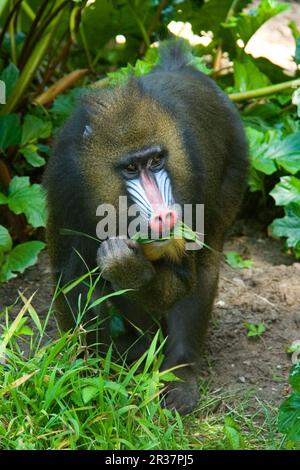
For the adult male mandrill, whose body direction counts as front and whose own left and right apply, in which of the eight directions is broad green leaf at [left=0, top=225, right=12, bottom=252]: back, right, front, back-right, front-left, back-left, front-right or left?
back-right

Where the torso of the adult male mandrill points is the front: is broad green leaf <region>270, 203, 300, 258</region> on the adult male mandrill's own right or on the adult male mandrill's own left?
on the adult male mandrill's own left

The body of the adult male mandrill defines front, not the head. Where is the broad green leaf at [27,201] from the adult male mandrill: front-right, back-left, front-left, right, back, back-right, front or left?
back-right

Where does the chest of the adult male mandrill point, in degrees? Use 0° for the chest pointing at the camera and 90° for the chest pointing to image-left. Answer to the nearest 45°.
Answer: approximately 0°
